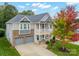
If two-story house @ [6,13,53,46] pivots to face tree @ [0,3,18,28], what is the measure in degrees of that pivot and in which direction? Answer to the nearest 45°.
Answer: approximately 135° to its right

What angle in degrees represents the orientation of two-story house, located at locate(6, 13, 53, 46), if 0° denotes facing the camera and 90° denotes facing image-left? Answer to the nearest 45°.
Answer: approximately 315°

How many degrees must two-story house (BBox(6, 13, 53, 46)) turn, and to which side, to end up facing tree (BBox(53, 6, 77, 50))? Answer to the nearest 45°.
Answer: approximately 45° to its left
